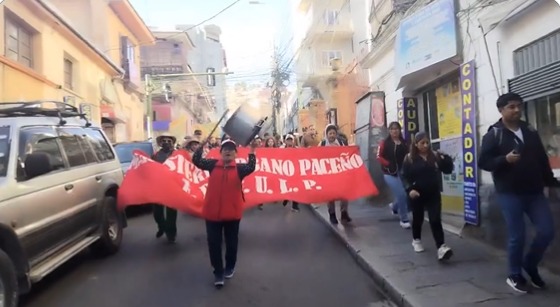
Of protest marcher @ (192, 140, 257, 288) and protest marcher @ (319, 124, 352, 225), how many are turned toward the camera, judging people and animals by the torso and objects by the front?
2

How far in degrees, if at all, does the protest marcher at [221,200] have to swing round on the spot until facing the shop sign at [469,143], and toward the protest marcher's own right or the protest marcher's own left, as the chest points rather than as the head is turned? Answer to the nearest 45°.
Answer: approximately 90° to the protest marcher's own left

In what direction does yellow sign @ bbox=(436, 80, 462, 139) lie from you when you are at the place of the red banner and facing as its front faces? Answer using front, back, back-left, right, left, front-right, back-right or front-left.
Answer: left

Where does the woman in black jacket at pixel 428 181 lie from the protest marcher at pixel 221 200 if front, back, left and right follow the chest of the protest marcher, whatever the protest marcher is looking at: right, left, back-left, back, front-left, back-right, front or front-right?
left

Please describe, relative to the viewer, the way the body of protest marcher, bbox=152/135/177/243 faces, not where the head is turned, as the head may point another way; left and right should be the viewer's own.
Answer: facing the viewer

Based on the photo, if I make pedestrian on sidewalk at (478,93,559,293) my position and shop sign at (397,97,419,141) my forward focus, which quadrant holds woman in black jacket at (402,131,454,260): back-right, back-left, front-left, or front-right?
front-left

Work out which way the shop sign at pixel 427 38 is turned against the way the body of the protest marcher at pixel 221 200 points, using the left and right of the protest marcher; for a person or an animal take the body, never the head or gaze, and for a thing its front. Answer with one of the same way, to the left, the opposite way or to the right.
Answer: to the right

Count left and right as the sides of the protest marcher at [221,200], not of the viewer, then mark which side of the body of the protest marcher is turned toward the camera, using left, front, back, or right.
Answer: front

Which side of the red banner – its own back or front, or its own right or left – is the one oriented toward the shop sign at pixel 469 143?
left

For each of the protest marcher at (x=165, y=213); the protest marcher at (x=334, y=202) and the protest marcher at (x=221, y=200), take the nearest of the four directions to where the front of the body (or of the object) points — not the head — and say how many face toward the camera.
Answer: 3

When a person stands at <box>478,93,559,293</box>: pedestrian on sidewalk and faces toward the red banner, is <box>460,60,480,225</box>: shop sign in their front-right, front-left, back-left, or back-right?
front-right

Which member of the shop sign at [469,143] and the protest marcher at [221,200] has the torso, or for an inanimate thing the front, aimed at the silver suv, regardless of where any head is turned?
the shop sign

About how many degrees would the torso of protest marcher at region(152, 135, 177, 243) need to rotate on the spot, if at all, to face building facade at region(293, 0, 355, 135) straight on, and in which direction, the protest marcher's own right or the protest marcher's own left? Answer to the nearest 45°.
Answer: approximately 135° to the protest marcher's own left

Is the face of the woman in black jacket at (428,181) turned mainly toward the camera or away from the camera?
toward the camera

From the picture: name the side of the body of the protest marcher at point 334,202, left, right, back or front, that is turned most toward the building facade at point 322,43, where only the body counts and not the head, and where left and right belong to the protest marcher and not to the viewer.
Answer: back

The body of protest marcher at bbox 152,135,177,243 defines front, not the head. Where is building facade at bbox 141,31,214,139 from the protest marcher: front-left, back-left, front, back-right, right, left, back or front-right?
back
